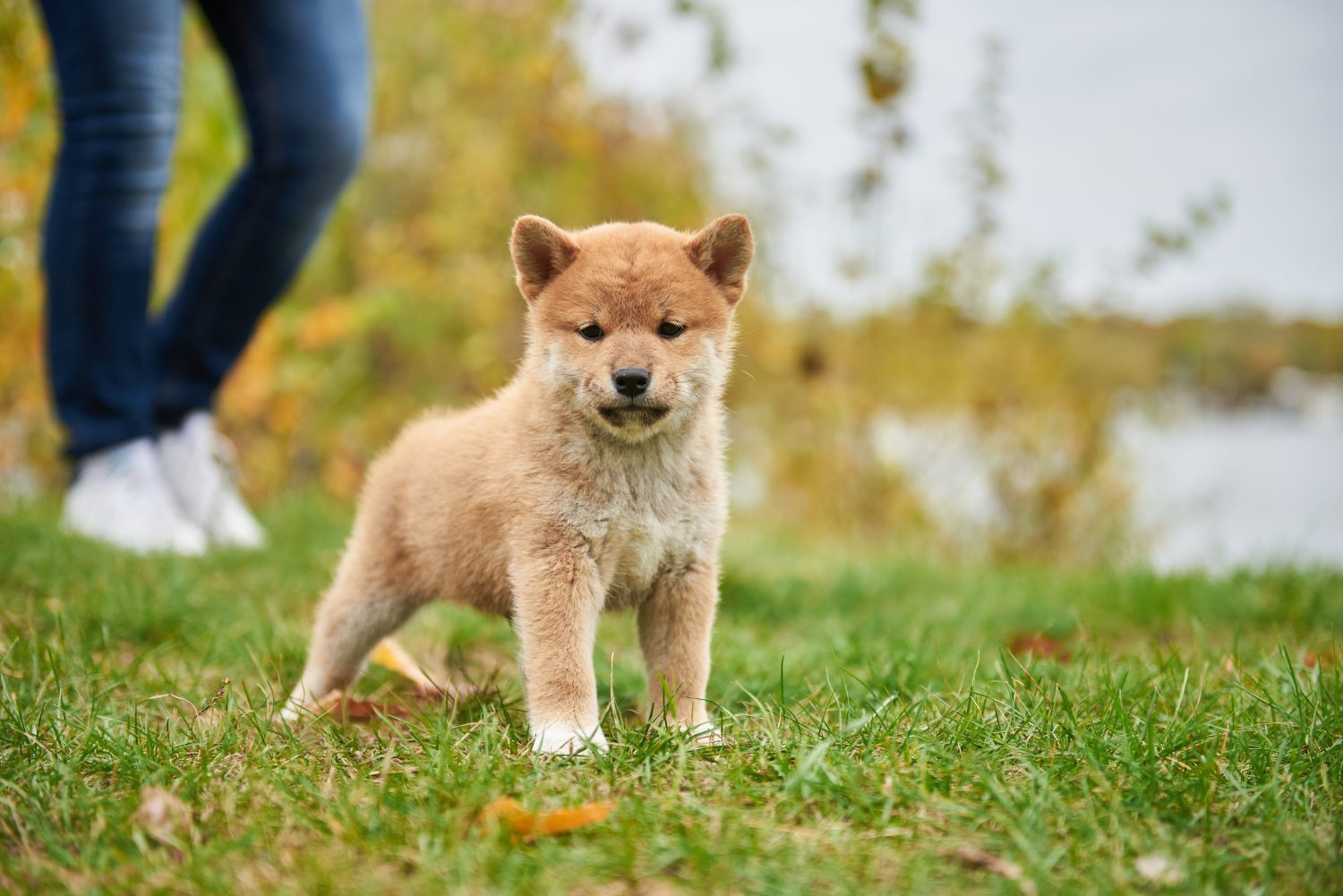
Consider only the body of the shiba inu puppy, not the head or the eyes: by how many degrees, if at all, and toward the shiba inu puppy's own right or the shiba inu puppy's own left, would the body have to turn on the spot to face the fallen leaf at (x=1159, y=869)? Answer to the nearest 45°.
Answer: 0° — it already faces it

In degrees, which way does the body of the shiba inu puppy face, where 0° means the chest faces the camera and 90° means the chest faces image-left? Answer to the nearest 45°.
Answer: approximately 315°

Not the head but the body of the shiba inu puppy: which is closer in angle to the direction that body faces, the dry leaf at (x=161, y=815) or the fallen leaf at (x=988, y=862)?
the fallen leaf

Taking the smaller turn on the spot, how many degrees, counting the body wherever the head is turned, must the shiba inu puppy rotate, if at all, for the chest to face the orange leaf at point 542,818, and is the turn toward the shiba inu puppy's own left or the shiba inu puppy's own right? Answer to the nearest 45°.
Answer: approximately 45° to the shiba inu puppy's own right

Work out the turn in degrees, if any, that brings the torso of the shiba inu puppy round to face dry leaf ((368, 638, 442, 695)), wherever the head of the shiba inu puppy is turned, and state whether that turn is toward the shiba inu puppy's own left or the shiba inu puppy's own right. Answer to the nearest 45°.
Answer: approximately 180°

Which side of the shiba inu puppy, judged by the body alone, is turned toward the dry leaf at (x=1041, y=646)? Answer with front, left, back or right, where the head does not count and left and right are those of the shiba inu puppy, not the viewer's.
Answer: left
